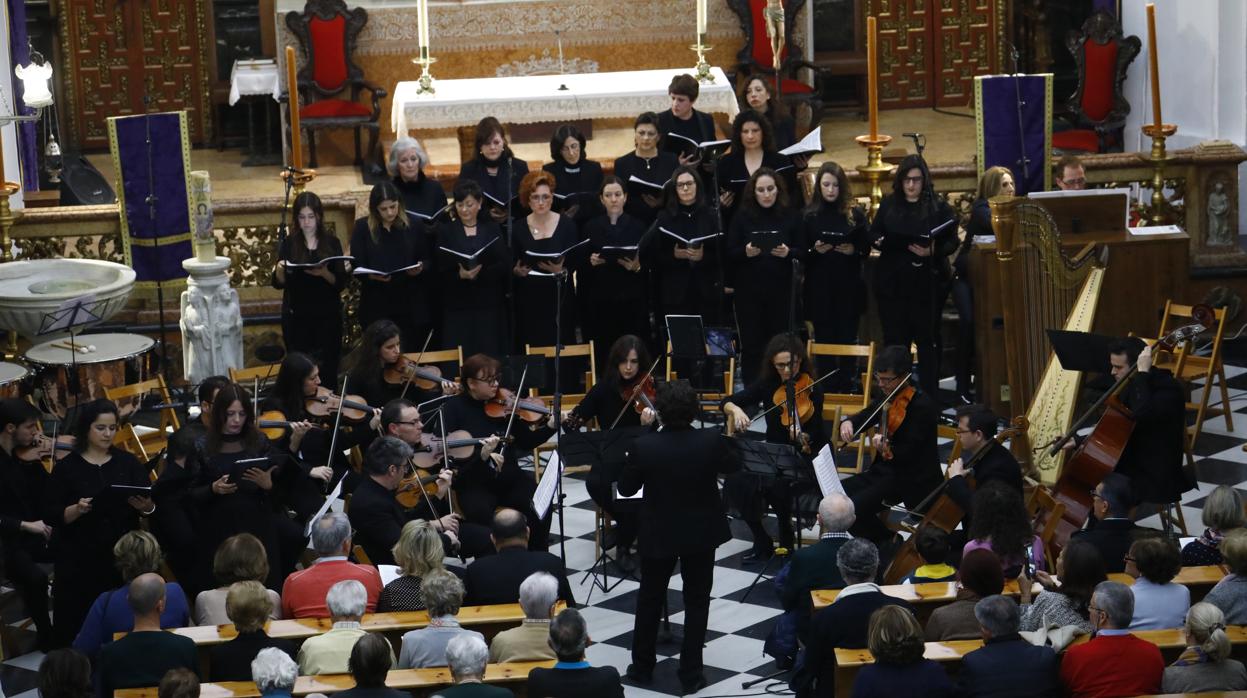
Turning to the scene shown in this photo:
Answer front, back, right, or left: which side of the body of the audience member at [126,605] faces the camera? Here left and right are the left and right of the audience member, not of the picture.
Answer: back

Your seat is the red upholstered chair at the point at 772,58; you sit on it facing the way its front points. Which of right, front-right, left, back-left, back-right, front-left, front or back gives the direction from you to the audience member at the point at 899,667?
front-right

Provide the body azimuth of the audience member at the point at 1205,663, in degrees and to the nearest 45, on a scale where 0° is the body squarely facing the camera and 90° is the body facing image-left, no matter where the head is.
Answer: approximately 180°

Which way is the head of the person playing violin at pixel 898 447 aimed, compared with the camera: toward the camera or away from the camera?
toward the camera

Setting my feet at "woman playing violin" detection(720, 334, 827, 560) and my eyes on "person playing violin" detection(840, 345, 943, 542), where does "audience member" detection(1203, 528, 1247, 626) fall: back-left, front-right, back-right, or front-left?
front-right

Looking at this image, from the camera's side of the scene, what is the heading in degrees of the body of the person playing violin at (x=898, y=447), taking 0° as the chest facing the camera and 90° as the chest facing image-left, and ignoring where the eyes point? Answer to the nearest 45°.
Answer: approximately 45°

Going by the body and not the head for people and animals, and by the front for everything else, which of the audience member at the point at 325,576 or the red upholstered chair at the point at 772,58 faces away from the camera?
the audience member

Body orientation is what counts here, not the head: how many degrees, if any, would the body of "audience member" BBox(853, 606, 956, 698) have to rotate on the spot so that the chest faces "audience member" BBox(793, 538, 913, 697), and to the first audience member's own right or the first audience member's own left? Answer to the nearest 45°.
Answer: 0° — they already face them

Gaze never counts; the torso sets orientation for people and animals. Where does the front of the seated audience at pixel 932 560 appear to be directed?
away from the camera

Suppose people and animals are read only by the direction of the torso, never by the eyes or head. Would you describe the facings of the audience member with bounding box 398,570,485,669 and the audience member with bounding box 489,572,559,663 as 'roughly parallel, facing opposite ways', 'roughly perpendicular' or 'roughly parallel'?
roughly parallel

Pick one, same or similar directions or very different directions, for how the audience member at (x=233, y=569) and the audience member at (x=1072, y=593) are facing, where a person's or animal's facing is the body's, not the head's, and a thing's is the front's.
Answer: same or similar directions

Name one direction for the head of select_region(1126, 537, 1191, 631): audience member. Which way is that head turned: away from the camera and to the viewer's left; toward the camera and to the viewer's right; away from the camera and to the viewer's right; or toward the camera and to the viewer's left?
away from the camera and to the viewer's left

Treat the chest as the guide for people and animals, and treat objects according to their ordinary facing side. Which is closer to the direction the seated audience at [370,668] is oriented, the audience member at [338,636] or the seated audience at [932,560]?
the audience member

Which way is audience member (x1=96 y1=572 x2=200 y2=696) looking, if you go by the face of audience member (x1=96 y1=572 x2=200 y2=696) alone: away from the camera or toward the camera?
away from the camera

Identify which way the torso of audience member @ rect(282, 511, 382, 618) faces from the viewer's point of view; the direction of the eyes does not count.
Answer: away from the camera

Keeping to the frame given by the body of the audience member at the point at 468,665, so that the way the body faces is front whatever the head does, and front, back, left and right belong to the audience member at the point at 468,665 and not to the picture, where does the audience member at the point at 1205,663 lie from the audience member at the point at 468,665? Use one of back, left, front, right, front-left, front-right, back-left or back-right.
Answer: right

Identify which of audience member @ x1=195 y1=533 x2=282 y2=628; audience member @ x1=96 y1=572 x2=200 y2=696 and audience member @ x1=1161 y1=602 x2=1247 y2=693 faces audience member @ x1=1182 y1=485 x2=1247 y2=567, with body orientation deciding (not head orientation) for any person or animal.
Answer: audience member @ x1=1161 y1=602 x2=1247 y2=693

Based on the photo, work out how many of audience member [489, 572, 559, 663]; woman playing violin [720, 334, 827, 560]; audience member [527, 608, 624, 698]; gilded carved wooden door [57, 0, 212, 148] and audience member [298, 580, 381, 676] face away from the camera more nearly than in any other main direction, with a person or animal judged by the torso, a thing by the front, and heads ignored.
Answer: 3

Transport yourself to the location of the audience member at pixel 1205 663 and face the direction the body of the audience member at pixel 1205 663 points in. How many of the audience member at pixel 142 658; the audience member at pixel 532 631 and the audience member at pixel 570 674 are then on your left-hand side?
3

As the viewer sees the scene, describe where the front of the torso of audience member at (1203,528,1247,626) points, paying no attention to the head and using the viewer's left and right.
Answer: facing away from the viewer

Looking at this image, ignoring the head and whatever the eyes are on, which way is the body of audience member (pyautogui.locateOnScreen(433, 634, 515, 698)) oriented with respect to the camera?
away from the camera

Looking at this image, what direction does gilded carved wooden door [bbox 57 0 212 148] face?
toward the camera

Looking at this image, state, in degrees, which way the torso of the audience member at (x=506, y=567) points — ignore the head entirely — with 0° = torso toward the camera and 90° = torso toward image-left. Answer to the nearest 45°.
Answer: approximately 180°

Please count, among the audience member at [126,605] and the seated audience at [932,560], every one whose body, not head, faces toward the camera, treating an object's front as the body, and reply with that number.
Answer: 0
